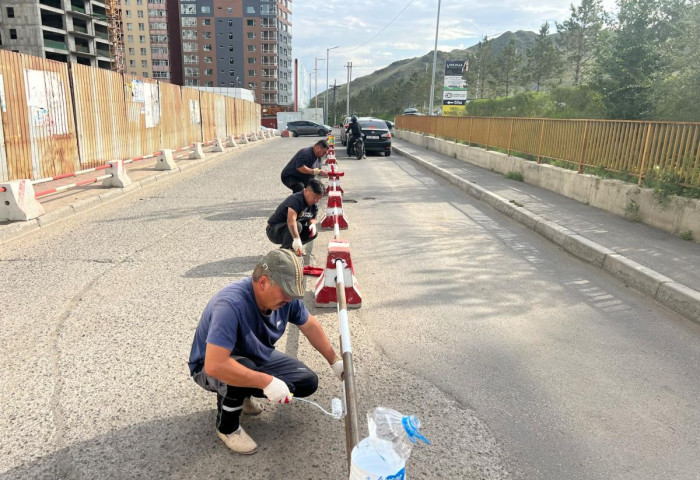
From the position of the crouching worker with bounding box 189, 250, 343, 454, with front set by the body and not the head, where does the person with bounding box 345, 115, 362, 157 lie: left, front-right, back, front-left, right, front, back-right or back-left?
back-left

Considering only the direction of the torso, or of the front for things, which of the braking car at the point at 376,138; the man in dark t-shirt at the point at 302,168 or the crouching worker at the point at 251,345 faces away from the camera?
the braking car

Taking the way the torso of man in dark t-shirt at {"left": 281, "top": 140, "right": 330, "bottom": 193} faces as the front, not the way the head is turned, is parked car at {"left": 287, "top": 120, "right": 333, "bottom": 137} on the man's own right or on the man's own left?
on the man's own left

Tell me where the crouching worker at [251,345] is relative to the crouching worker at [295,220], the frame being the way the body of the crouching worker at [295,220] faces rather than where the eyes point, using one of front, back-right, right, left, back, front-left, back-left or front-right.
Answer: front-right

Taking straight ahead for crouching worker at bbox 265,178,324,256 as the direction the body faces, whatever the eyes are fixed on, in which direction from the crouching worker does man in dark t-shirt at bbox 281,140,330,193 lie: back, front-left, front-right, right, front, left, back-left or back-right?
back-left

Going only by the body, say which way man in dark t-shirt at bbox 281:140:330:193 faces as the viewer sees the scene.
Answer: to the viewer's right

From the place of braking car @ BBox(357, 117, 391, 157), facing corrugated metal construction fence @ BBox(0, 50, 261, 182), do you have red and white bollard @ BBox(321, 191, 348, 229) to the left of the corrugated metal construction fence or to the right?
left

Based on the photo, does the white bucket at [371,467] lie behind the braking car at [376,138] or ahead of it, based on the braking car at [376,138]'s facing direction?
behind

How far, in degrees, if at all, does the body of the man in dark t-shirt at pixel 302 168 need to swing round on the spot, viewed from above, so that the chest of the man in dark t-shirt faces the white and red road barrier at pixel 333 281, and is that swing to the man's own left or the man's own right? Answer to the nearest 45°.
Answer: approximately 90° to the man's own right

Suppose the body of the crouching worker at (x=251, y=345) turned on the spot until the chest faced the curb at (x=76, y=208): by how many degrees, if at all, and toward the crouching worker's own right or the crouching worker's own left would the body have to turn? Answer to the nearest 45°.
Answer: approximately 180°

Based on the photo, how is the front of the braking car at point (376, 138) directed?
away from the camera

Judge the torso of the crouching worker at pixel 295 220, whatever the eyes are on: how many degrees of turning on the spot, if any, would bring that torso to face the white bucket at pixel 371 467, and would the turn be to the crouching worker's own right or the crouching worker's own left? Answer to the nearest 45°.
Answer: approximately 45° to the crouching worker's own right

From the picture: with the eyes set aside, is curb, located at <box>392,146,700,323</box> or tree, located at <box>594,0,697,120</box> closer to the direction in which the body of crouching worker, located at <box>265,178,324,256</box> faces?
the curb

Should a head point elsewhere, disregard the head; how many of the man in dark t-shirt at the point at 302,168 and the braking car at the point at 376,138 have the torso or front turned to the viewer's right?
1

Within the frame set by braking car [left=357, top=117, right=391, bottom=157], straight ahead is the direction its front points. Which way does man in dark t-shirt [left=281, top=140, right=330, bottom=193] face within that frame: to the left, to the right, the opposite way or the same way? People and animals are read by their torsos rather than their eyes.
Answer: to the right
